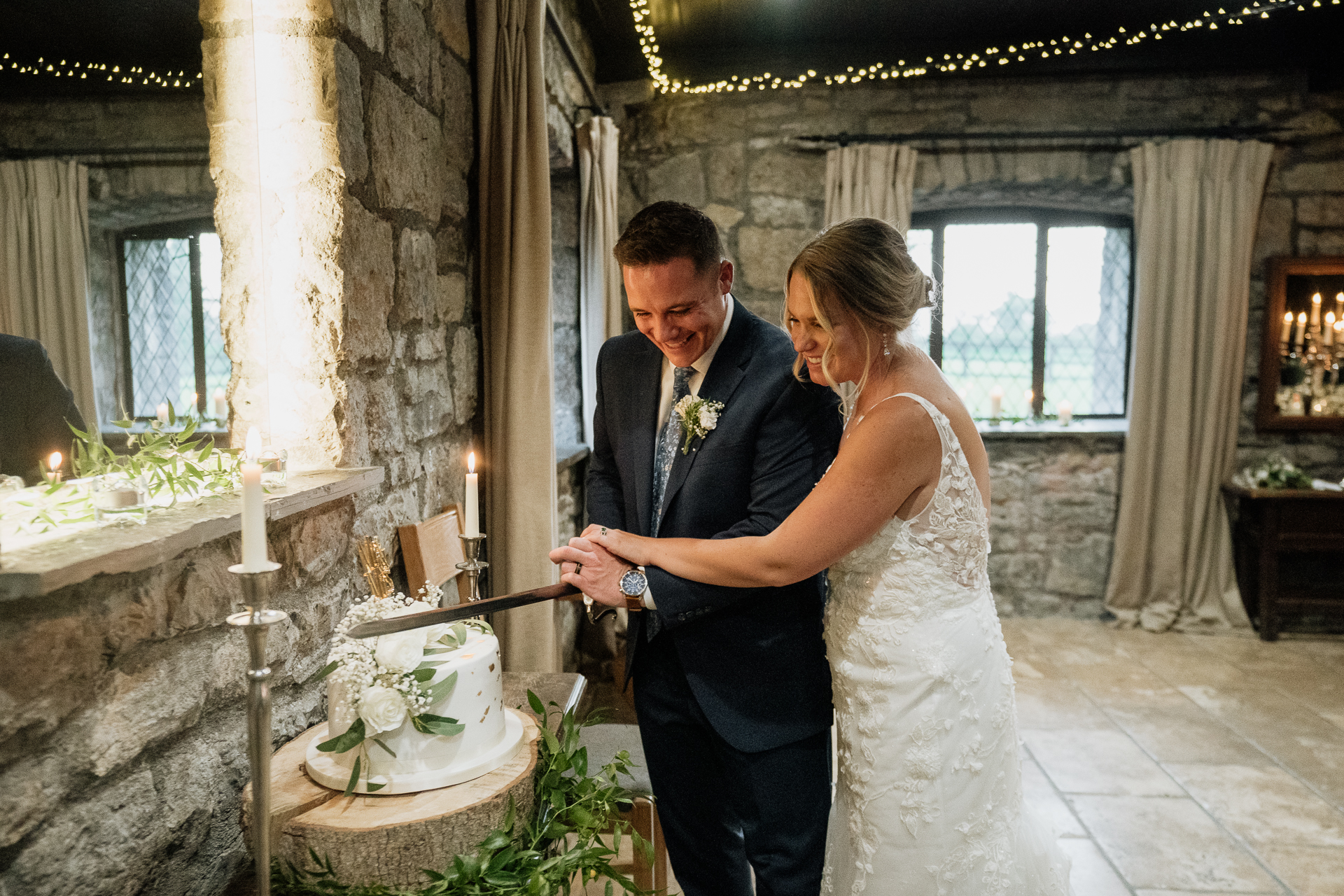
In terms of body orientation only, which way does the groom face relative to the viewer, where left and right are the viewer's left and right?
facing the viewer and to the left of the viewer

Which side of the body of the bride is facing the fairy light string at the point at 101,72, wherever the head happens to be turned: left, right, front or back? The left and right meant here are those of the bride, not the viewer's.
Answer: front

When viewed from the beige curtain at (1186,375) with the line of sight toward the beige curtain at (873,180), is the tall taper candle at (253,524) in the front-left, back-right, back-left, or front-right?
front-left

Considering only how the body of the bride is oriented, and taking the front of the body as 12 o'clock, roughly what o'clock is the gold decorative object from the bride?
The gold decorative object is roughly at 12 o'clock from the bride.

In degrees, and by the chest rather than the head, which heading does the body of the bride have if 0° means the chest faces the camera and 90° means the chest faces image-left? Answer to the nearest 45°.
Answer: approximately 90°

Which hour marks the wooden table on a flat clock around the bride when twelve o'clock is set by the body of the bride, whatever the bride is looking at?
The wooden table is roughly at 4 o'clock from the bride.

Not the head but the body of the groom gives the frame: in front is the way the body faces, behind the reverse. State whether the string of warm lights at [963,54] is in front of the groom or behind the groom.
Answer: behind

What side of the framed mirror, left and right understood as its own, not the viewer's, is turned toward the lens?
front

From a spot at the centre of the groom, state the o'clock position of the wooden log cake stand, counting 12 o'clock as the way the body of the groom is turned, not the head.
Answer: The wooden log cake stand is roughly at 12 o'clock from the groom.

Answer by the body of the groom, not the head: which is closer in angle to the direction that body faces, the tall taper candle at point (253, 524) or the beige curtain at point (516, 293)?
the tall taper candle

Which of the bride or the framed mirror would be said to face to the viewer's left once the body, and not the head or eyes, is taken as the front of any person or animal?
the bride

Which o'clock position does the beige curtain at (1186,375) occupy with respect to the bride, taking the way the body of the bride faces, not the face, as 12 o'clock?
The beige curtain is roughly at 4 o'clock from the bride.

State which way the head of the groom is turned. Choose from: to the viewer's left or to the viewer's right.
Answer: to the viewer's left

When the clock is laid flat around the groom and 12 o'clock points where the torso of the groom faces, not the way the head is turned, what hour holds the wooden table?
The wooden table is roughly at 6 o'clock from the groom.
